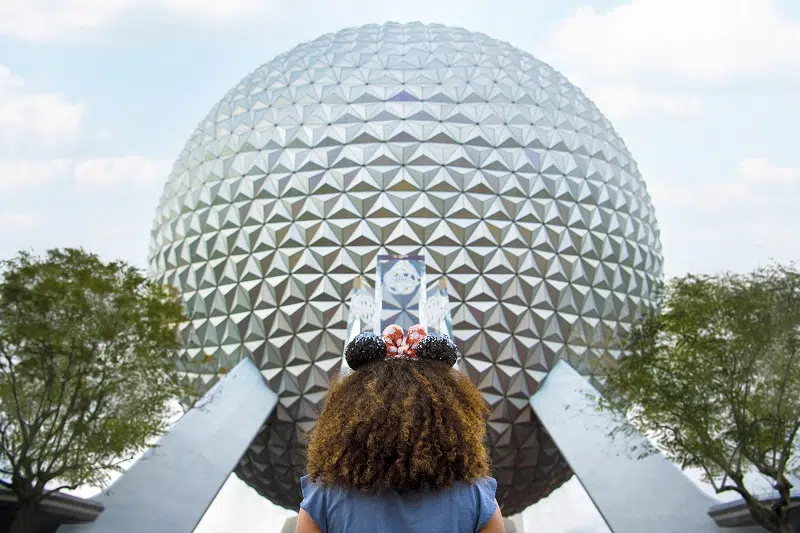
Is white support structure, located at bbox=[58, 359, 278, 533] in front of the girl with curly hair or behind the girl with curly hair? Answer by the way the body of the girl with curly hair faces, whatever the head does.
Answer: in front

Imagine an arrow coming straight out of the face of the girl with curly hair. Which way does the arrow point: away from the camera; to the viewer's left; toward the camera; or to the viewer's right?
away from the camera

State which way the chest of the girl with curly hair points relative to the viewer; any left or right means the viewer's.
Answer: facing away from the viewer

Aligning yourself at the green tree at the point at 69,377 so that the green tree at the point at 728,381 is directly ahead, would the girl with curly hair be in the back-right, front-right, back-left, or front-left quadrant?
front-right

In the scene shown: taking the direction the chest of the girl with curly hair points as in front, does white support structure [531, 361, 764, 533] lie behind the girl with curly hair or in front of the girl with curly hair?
in front

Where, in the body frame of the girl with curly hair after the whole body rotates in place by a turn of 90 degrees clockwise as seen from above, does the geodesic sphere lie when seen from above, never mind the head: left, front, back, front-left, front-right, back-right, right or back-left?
left
